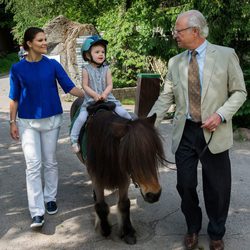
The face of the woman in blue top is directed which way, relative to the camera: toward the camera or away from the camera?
toward the camera

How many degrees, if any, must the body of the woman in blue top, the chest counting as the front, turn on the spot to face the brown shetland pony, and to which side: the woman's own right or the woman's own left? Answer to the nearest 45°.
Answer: approximately 45° to the woman's own left

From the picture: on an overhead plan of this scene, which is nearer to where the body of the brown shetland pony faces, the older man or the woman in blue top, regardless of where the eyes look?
the older man

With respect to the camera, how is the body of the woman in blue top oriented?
toward the camera

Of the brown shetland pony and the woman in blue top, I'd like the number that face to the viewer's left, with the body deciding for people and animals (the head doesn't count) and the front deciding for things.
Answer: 0

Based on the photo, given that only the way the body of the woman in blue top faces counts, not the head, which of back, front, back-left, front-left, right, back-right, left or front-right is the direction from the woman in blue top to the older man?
front-left

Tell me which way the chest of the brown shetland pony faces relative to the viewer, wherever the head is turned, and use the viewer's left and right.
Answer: facing the viewer and to the right of the viewer

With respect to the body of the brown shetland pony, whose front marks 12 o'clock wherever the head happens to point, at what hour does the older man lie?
The older man is roughly at 10 o'clock from the brown shetland pony.

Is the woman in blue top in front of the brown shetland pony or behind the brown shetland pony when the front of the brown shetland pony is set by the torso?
behind
